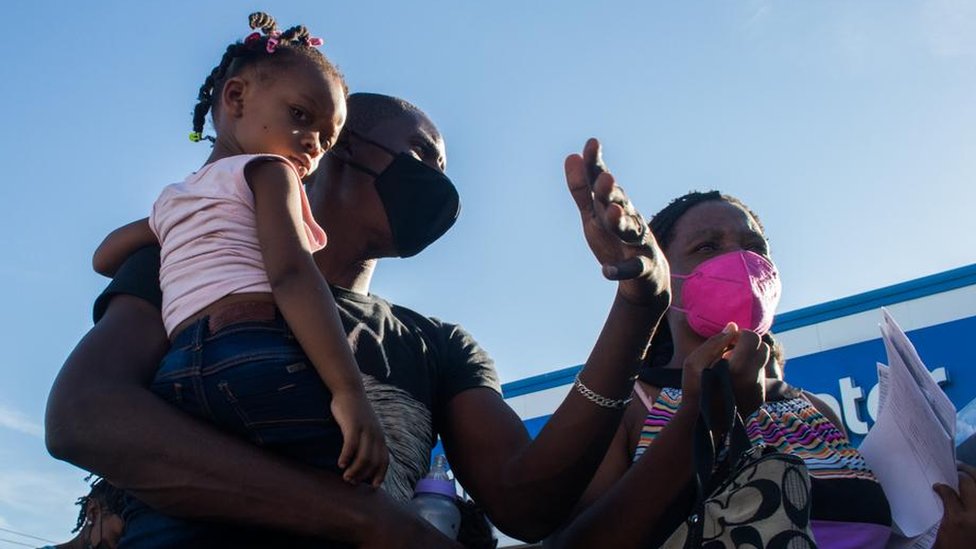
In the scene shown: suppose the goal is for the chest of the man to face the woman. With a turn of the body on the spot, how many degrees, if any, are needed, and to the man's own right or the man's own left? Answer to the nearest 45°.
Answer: approximately 45° to the man's own left

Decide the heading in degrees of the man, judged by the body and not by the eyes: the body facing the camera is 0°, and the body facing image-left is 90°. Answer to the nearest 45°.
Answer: approximately 315°

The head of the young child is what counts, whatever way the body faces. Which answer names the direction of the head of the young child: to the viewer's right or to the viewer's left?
to the viewer's right
